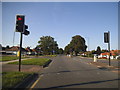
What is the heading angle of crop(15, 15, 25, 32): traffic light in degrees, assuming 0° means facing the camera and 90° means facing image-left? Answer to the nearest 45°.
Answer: approximately 0°
